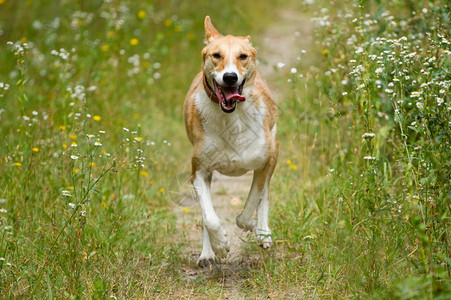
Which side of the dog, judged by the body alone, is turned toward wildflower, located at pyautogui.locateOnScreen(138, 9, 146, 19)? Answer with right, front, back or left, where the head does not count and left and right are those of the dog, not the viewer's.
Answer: back

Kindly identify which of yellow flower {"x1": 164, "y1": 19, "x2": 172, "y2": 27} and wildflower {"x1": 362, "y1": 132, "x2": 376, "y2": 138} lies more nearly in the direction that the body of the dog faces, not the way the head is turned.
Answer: the wildflower

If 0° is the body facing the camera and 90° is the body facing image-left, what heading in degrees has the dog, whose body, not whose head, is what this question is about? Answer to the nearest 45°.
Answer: approximately 0°

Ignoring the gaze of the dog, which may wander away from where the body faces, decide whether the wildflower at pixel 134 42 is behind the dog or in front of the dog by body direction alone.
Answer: behind

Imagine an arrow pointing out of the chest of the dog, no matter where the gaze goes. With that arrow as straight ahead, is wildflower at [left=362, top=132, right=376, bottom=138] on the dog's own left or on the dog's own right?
on the dog's own left

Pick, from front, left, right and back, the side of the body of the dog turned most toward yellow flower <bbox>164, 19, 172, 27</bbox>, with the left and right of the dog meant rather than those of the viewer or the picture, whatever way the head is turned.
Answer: back
